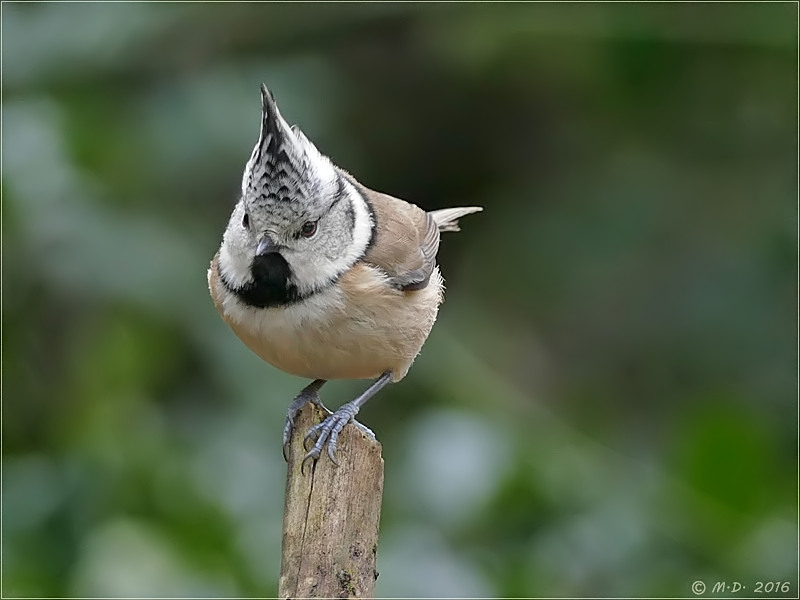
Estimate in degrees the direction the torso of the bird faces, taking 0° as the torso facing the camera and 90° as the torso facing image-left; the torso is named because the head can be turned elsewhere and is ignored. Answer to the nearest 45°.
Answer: approximately 45°
